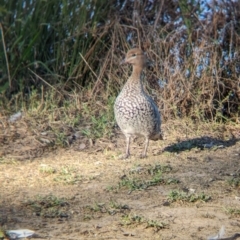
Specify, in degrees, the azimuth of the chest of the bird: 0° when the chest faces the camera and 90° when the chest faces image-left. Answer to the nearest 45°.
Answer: approximately 45°
